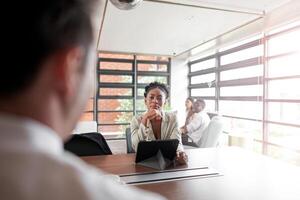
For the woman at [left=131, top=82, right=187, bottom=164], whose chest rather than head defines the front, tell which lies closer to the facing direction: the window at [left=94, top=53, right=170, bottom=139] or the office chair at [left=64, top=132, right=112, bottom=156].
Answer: the office chair

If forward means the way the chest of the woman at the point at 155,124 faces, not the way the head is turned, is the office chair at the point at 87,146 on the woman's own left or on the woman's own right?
on the woman's own right

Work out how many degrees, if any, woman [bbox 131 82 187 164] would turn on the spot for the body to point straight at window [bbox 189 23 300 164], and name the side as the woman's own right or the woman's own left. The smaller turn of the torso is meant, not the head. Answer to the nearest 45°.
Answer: approximately 135° to the woman's own left

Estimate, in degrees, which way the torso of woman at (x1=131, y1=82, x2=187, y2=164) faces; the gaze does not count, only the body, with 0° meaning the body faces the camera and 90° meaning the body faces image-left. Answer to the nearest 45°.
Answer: approximately 0°

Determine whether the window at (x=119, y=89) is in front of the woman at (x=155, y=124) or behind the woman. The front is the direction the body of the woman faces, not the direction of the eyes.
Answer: behind
